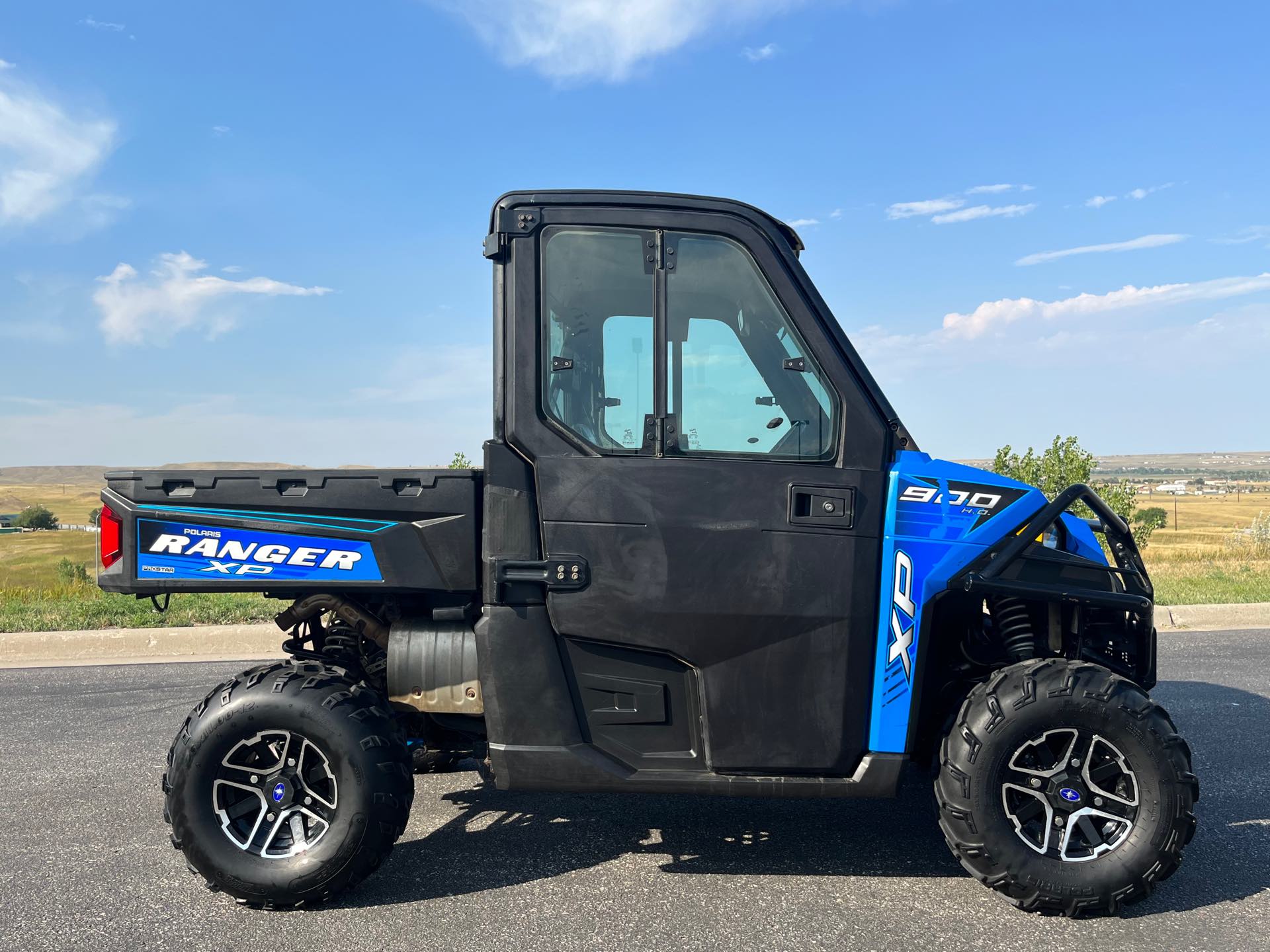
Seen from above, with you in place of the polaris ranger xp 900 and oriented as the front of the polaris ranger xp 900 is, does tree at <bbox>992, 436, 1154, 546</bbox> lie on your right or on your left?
on your left

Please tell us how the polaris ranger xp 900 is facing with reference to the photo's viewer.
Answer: facing to the right of the viewer

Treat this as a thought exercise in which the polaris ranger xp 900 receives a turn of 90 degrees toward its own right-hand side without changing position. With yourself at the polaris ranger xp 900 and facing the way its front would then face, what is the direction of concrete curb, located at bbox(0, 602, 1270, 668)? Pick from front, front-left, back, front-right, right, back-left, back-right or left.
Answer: back-right
